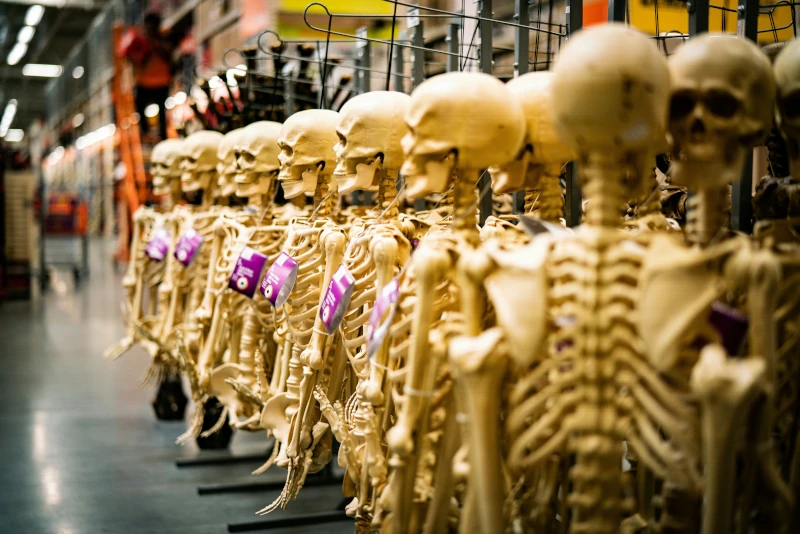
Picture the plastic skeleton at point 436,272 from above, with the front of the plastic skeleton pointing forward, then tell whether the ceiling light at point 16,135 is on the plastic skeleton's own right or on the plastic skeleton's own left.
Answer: on the plastic skeleton's own right

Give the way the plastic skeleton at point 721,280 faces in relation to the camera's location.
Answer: facing the viewer and to the left of the viewer

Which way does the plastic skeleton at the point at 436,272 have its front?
to the viewer's left

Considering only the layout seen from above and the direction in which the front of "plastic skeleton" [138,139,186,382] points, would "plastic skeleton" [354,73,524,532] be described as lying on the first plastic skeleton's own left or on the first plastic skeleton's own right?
on the first plastic skeleton's own left

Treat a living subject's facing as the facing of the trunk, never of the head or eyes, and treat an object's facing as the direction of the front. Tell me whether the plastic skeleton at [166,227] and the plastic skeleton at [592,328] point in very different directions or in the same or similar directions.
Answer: very different directions

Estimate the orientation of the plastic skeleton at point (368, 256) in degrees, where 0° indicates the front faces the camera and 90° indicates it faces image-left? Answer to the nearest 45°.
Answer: approximately 90°

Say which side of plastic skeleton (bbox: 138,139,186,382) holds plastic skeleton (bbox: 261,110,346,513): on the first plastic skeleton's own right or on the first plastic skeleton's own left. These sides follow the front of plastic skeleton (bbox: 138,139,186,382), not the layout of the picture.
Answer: on the first plastic skeleton's own left

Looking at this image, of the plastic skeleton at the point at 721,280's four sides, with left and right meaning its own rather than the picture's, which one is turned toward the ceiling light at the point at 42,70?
right

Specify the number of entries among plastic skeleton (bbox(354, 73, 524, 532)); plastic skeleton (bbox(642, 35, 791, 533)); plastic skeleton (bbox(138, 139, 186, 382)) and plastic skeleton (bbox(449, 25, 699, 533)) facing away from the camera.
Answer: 1

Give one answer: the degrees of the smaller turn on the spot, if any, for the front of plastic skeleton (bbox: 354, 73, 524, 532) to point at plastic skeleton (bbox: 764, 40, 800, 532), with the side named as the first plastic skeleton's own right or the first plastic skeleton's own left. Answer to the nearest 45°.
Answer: approximately 180°

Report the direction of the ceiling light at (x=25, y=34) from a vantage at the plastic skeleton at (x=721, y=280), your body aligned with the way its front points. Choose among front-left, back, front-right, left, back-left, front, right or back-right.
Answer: right

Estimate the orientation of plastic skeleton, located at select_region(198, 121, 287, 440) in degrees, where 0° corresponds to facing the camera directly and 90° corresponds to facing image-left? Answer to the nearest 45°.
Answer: approximately 45°

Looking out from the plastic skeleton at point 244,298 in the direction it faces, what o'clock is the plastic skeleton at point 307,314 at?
the plastic skeleton at point 307,314 is roughly at 10 o'clock from the plastic skeleton at point 244,298.

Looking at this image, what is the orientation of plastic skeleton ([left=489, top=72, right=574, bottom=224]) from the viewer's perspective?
to the viewer's left

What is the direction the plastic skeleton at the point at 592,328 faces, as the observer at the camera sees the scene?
facing away from the viewer

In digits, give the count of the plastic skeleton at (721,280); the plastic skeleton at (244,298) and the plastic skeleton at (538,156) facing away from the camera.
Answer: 0
